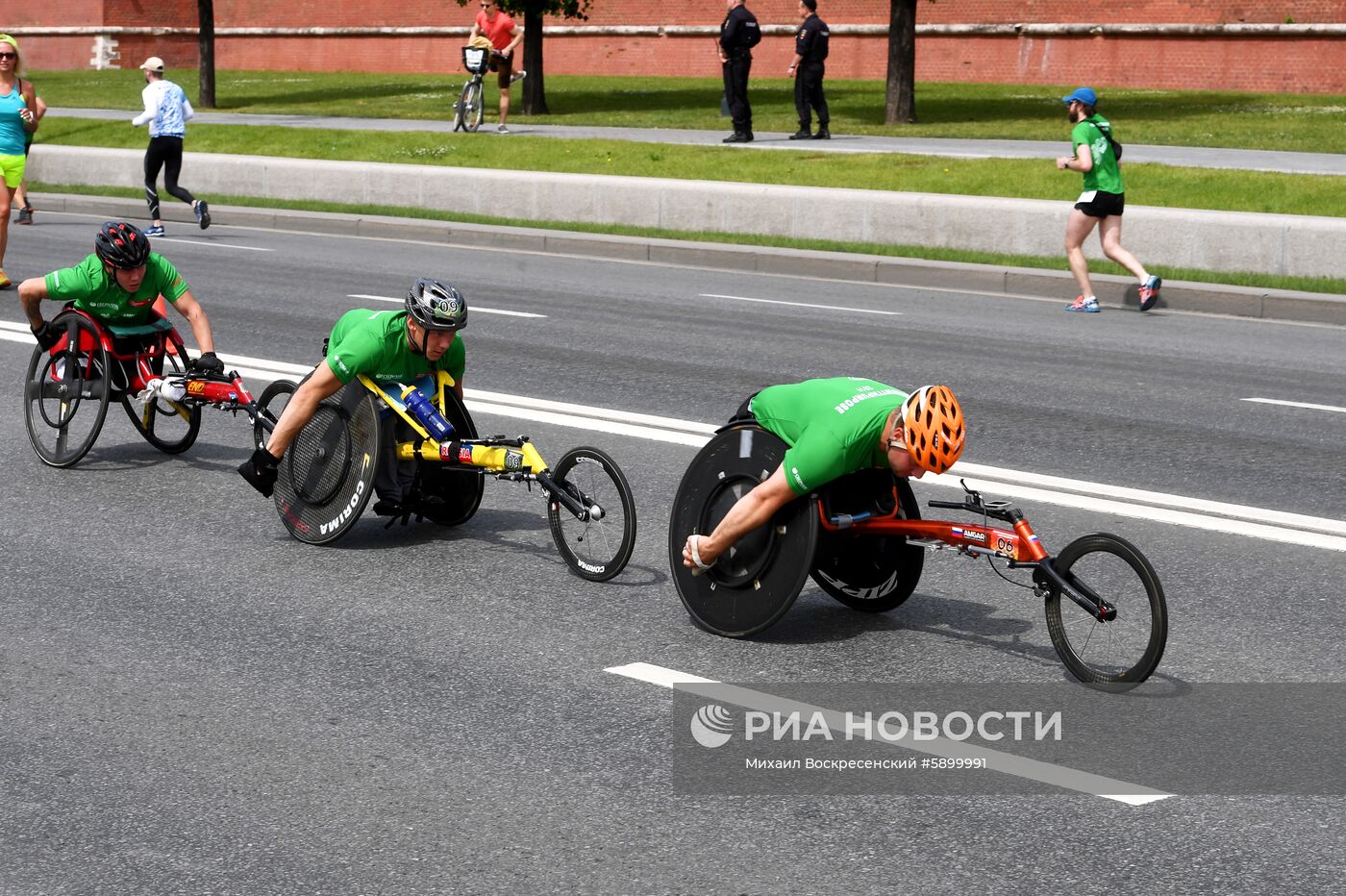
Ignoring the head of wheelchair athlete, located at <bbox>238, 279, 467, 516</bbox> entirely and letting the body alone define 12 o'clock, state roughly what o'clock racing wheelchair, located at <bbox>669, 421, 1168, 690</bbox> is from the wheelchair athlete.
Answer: The racing wheelchair is roughly at 12 o'clock from the wheelchair athlete.

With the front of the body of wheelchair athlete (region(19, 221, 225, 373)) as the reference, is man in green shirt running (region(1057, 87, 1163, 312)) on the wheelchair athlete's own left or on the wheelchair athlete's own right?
on the wheelchair athlete's own left

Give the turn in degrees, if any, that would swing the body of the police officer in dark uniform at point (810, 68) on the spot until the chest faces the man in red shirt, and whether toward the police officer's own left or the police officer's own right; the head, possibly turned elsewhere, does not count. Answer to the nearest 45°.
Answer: approximately 45° to the police officer's own right

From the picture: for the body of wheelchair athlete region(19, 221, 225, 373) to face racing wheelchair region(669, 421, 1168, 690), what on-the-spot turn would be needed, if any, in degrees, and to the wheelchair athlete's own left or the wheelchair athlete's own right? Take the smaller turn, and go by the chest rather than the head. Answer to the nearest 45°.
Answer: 0° — they already face it

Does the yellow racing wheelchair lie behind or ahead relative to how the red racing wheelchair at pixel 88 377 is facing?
ahead

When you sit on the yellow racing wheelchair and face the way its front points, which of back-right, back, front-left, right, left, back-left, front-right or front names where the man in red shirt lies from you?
back-left

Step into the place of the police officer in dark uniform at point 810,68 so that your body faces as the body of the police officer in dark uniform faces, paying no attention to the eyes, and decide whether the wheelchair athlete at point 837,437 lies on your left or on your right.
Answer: on your left

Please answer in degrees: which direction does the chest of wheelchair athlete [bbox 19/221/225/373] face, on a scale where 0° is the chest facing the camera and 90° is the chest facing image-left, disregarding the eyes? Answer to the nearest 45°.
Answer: approximately 315°

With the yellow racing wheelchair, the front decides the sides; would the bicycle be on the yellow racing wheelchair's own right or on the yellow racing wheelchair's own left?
on the yellow racing wheelchair's own left

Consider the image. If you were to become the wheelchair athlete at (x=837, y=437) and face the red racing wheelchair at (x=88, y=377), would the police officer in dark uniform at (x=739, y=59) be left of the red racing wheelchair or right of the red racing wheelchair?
right

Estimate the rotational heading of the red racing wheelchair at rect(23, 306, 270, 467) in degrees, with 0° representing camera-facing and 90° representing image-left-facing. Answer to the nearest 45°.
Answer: approximately 315°
